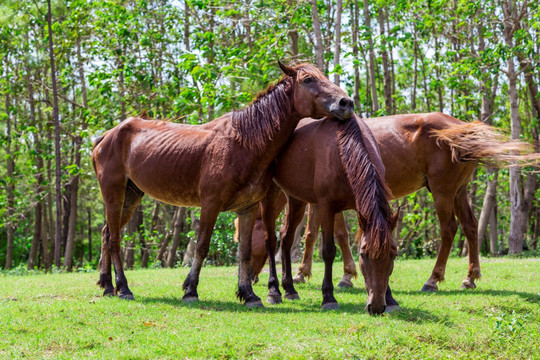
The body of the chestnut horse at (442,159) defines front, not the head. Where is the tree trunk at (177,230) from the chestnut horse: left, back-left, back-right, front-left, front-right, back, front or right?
front-right

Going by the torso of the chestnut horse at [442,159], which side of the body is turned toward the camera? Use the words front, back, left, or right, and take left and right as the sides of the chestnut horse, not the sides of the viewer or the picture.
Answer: left

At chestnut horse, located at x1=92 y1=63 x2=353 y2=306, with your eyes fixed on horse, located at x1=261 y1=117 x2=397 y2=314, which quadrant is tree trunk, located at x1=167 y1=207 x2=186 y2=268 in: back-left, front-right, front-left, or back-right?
back-left

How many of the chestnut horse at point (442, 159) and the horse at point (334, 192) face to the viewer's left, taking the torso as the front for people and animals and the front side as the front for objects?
1

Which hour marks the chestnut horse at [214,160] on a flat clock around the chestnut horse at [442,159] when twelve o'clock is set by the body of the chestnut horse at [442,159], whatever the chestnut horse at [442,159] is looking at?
the chestnut horse at [214,160] is roughly at 11 o'clock from the chestnut horse at [442,159].

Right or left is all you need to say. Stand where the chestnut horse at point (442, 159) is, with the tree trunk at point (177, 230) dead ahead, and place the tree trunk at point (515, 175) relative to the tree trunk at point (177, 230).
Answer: right

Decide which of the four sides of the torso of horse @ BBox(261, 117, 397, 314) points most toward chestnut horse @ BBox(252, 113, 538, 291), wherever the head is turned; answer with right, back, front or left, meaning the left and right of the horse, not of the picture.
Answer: left

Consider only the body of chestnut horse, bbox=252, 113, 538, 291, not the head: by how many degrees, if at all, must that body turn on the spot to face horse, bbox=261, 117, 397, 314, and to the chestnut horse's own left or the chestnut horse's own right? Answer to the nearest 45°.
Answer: approximately 45° to the chestnut horse's own left
